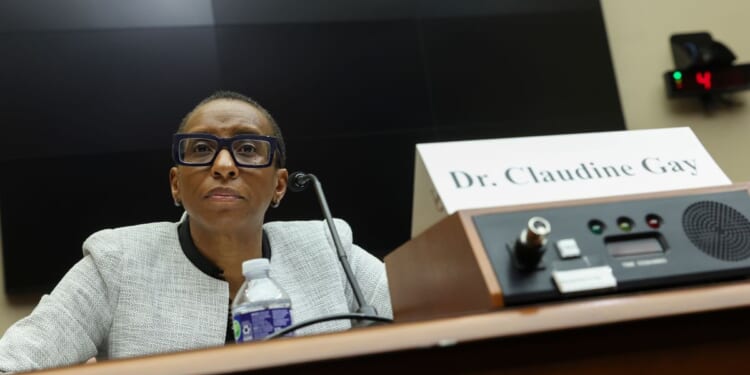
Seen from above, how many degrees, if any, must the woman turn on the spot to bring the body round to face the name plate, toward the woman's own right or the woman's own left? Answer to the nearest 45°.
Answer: approximately 45° to the woman's own left

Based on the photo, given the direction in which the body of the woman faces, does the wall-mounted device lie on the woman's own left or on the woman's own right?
on the woman's own left

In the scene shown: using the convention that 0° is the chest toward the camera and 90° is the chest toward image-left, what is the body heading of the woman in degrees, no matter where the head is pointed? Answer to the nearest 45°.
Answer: approximately 0°

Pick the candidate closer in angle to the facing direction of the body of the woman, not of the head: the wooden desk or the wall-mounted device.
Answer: the wooden desk
